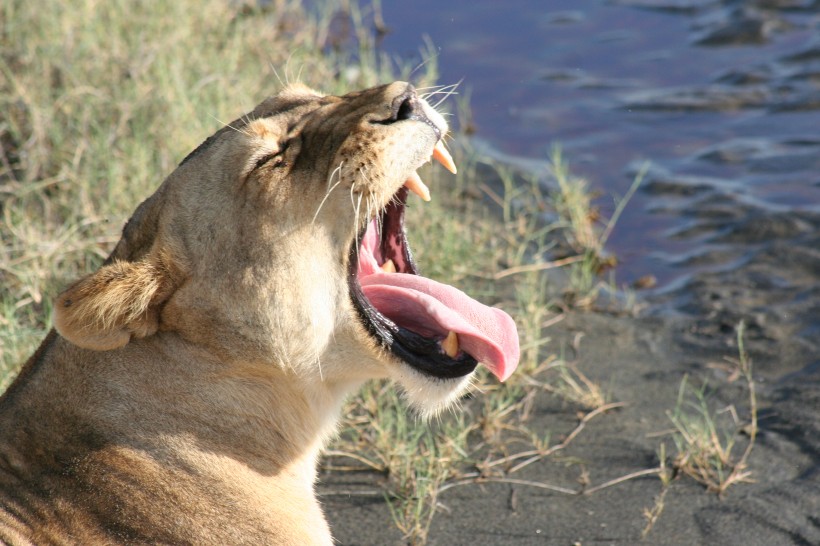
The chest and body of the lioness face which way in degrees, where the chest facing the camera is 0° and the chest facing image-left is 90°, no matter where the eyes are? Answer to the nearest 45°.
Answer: approximately 270°
